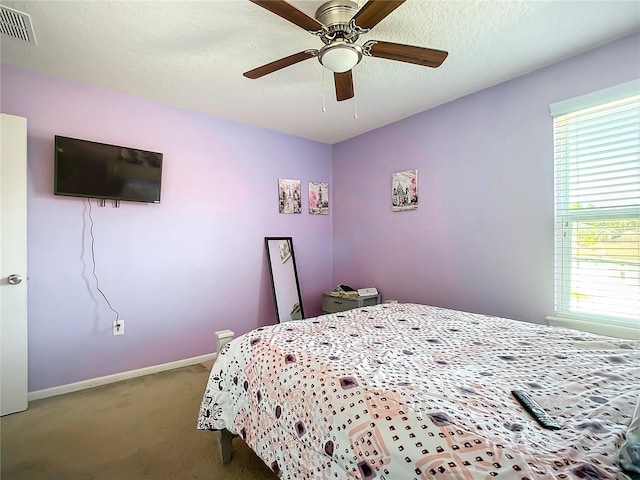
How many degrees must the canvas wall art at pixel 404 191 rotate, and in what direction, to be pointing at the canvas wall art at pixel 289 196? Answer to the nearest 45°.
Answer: approximately 45° to its right

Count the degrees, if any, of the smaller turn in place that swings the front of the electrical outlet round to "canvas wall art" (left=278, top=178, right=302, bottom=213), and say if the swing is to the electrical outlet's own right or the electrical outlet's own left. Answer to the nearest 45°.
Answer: approximately 90° to the electrical outlet's own left

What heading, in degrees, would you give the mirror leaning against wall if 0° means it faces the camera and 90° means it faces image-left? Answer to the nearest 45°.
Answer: approximately 315°

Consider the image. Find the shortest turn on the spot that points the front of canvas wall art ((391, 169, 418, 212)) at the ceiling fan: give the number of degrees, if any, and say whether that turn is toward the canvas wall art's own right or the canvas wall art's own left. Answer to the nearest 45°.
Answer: approximately 45° to the canvas wall art's own left

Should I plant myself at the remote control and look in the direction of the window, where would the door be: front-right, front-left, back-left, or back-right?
back-left

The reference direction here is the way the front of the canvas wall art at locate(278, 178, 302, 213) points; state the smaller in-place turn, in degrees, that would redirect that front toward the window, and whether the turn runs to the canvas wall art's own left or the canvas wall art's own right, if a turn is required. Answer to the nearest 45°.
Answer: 0° — it already faces it

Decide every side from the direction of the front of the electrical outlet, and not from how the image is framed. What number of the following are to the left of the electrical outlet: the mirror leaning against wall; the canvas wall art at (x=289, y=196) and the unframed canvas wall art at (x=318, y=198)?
3

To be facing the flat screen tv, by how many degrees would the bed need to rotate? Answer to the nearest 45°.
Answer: approximately 45° to its right

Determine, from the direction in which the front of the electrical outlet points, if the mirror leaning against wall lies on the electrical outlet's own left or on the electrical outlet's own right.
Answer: on the electrical outlet's own left
